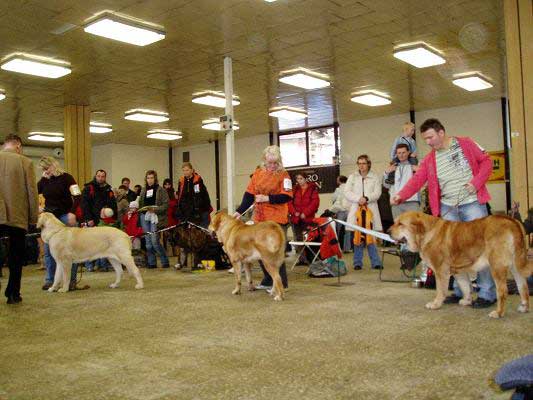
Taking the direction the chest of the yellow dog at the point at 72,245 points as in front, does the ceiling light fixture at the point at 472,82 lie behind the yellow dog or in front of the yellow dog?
behind

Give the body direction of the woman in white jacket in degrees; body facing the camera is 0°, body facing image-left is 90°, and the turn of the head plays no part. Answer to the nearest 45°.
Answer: approximately 0°

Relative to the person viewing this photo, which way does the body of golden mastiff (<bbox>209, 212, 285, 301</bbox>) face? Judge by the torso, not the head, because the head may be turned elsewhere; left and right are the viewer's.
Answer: facing away from the viewer and to the left of the viewer

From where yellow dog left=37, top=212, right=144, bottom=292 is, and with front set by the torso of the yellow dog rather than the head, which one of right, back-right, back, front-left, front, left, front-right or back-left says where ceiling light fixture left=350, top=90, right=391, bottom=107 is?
back-right

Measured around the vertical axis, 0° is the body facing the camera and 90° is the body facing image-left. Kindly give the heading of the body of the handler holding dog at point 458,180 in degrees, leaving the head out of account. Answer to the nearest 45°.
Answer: approximately 45°

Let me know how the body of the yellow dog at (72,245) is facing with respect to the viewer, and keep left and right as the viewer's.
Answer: facing to the left of the viewer

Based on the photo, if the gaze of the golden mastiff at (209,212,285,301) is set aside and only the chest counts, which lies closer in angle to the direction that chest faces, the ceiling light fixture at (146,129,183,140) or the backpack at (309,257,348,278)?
the ceiling light fixture

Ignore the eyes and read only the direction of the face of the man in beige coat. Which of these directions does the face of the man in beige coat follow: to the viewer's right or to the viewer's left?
to the viewer's right

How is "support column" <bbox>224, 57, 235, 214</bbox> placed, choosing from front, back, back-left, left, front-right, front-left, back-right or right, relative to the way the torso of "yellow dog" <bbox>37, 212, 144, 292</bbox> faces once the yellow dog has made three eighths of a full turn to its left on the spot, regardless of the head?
left
